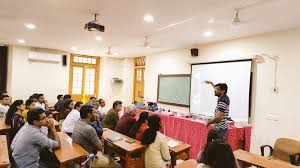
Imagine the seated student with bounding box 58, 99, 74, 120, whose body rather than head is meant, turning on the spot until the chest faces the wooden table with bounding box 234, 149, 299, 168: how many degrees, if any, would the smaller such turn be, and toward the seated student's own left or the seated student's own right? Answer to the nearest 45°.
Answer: approximately 45° to the seated student's own right

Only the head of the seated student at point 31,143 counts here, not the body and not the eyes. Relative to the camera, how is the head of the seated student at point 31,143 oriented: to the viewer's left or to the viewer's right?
to the viewer's right

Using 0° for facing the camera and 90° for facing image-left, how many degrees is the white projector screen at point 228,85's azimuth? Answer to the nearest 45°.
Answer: approximately 45°

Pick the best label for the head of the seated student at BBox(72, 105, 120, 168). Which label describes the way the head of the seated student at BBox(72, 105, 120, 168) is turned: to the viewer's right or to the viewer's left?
to the viewer's right

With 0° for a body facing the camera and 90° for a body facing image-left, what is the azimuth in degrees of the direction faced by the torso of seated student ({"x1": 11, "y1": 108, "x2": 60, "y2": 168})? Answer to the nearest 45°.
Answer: approximately 270°

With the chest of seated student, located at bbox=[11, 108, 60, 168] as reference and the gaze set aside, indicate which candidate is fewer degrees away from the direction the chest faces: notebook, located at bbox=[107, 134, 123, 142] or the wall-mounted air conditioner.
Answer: the notebook

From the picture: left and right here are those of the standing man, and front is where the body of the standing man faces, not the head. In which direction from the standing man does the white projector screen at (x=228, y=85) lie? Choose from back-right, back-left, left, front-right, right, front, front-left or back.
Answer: right

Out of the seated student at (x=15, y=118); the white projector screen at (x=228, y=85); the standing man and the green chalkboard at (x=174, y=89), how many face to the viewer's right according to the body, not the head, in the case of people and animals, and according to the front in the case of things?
1

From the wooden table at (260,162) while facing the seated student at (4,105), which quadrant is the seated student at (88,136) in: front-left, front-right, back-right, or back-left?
front-left

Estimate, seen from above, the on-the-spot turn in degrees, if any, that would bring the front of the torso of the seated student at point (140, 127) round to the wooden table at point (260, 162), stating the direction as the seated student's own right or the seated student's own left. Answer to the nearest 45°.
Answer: approximately 90° to the seated student's own right

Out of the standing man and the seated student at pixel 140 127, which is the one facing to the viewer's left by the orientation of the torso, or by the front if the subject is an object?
the standing man

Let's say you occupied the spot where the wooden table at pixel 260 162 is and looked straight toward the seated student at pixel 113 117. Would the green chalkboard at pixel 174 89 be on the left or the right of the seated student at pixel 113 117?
right

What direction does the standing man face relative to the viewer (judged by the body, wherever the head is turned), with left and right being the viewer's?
facing to the left of the viewer

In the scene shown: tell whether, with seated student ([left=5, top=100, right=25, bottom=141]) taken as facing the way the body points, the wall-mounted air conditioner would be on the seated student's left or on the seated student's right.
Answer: on the seated student's left

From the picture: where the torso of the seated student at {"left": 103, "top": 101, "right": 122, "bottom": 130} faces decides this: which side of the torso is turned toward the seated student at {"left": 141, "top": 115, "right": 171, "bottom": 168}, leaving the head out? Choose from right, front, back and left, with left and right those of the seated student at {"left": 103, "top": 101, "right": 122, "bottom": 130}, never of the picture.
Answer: right

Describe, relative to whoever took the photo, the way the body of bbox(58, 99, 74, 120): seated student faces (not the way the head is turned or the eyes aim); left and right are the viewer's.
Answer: facing to the right of the viewer

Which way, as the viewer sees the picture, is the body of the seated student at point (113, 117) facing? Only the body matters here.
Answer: to the viewer's right

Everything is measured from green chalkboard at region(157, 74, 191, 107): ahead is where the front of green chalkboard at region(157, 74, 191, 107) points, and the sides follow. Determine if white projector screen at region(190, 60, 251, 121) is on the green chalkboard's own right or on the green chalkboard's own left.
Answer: on the green chalkboard's own left
